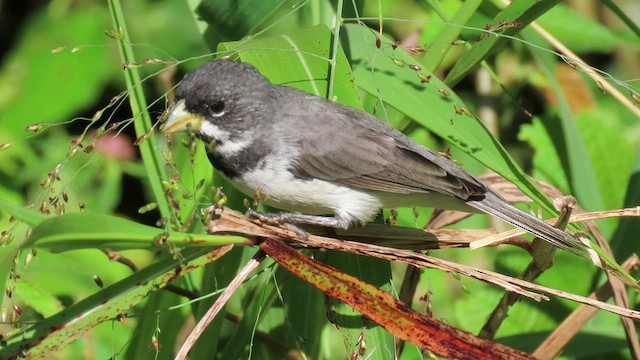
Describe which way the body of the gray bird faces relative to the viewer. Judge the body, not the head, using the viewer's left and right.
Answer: facing to the left of the viewer

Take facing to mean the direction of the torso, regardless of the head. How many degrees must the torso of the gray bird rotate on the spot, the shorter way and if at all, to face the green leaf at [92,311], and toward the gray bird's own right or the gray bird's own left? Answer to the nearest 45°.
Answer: approximately 45° to the gray bird's own left

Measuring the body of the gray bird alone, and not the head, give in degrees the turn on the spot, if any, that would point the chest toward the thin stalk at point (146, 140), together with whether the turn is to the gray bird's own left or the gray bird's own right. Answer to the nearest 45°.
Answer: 0° — it already faces it

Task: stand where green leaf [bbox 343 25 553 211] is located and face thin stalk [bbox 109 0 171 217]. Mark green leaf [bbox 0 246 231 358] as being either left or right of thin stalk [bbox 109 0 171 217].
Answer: left

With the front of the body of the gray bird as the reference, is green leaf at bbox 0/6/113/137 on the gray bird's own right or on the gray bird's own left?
on the gray bird's own right
